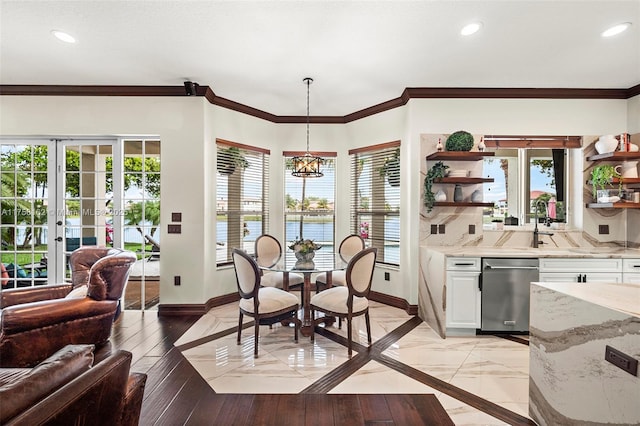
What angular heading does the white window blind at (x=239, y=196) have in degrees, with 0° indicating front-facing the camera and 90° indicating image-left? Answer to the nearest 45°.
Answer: approximately 315°

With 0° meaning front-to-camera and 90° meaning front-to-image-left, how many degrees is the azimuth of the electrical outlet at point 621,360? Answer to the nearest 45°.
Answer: approximately 45°

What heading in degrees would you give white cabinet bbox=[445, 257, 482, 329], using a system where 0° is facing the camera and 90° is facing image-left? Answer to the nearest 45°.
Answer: approximately 0°

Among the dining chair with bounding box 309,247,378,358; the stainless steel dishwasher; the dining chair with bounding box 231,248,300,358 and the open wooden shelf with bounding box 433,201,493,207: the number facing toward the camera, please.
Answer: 2

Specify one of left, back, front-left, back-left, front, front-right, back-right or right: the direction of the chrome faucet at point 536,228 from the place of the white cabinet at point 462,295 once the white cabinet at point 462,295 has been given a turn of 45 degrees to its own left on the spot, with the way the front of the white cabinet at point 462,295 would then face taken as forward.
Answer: left

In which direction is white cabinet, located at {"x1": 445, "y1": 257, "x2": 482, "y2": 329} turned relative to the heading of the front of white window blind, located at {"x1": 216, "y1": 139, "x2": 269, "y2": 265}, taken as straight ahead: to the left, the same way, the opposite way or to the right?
to the right

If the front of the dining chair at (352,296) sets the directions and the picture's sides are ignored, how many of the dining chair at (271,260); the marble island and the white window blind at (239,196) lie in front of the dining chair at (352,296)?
2

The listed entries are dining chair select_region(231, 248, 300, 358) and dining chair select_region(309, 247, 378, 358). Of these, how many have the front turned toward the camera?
0

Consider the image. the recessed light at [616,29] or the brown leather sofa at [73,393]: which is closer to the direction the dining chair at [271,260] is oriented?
the recessed light

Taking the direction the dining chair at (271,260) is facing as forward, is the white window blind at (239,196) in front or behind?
behind

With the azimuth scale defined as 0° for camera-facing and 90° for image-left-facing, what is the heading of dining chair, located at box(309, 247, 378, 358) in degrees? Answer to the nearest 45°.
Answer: approximately 135°

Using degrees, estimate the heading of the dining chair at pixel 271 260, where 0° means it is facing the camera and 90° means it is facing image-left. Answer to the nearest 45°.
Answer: approximately 315°

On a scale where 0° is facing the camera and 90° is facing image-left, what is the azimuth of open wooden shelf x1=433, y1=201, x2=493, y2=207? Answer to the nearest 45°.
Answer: approximately 0°

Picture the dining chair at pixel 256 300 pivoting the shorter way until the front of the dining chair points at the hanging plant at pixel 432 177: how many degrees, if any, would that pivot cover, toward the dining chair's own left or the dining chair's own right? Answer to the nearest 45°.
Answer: approximately 45° to the dining chair's own right
